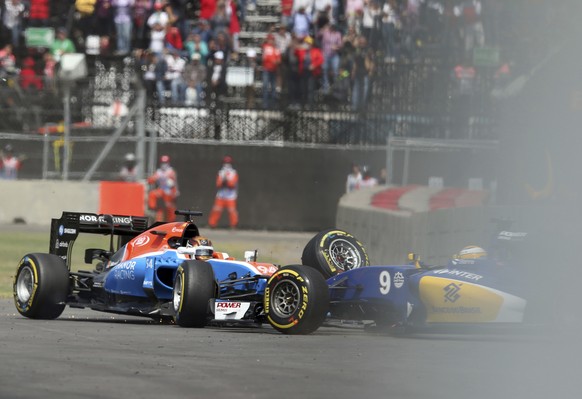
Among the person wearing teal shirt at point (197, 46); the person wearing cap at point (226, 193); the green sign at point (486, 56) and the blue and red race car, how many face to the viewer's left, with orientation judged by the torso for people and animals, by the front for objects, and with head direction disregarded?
0

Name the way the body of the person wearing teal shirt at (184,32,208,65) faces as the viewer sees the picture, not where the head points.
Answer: toward the camera

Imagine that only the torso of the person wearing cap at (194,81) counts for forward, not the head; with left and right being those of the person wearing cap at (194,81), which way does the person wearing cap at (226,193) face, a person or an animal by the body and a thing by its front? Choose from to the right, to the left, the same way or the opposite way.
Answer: the same way

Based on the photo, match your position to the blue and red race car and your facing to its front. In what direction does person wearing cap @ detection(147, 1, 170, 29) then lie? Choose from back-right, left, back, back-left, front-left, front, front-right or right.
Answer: back-left

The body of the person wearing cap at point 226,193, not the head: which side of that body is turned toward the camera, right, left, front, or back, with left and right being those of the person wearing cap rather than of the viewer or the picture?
front

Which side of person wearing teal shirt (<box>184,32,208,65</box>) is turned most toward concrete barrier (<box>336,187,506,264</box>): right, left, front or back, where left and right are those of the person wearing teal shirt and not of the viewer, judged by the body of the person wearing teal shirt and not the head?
front

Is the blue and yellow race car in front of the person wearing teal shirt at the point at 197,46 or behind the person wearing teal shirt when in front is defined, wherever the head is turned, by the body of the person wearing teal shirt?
in front

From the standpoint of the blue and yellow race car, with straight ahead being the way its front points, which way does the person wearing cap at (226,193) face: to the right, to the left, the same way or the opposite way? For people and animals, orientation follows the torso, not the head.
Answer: to the left

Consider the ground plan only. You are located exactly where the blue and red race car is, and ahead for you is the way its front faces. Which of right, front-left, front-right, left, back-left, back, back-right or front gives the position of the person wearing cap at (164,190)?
back-left

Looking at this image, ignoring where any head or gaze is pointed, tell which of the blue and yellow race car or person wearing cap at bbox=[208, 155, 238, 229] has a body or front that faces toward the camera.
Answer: the person wearing cap

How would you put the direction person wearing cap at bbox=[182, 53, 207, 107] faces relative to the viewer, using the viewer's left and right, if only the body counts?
facing the viewer

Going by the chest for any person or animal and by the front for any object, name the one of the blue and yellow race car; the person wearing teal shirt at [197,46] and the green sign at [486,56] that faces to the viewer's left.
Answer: the blue and yellow race car

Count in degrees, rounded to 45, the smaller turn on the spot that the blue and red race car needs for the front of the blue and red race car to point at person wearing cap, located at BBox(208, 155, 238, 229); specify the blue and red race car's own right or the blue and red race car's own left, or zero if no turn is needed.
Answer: approximately 135° to the blue and red race car's own left

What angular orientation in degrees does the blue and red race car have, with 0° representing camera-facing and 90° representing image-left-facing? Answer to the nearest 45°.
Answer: approximately 315°

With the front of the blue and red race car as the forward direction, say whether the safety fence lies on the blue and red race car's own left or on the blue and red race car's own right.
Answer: on the blue and red race car's own left
